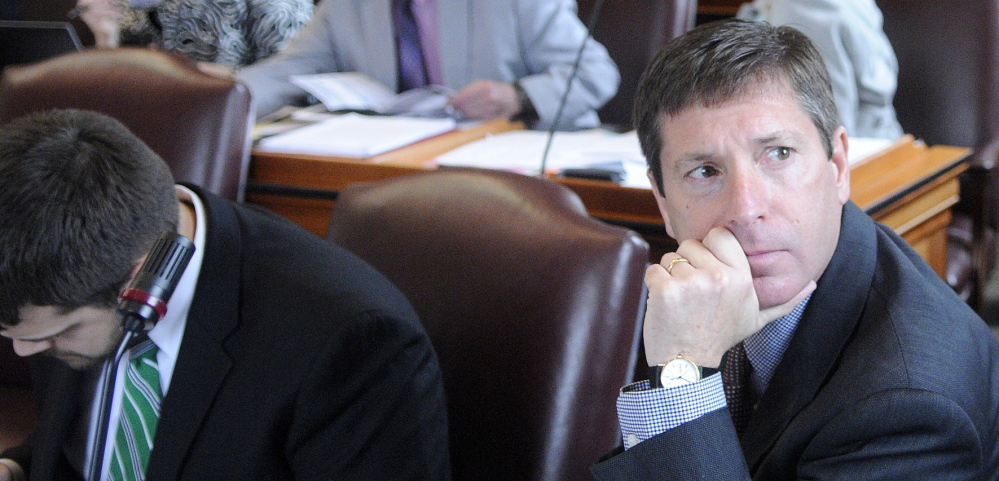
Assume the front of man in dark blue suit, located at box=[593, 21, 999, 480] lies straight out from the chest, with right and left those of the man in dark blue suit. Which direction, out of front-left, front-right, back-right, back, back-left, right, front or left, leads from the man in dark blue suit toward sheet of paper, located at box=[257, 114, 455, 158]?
right

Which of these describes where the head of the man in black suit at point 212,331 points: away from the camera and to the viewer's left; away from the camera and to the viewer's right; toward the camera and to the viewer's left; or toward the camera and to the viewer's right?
toward the camera and to the viewer's left

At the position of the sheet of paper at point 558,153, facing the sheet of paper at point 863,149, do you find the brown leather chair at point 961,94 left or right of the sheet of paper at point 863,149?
left

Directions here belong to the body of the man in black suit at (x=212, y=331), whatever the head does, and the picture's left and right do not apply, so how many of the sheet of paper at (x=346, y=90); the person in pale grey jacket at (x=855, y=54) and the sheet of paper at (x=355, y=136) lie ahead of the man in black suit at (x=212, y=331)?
0

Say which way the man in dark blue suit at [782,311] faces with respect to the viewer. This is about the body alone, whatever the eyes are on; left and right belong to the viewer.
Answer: facing the viewer and to the left of the viewer

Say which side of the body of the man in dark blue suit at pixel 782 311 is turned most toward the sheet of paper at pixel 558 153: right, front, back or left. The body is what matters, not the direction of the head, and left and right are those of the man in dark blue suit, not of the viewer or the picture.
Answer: right

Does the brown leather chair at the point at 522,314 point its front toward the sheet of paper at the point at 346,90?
no
